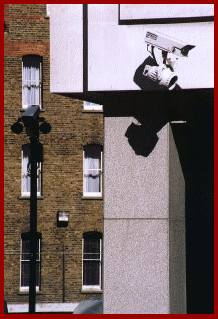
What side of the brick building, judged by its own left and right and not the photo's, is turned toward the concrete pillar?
front

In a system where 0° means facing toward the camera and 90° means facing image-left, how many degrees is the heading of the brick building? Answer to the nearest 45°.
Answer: approximately 0°

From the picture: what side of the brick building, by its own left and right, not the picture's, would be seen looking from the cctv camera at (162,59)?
front

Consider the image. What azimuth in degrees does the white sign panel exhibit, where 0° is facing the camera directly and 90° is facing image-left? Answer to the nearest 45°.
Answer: approximately 0°

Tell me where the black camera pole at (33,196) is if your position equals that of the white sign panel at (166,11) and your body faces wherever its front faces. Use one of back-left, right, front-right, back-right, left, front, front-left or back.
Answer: back-right

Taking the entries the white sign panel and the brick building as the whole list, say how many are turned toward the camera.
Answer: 2

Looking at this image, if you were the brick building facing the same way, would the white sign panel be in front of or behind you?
in front

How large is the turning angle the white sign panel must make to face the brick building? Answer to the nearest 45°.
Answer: approximately 180°

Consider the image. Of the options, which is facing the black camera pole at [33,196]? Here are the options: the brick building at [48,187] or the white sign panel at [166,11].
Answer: the brick building
